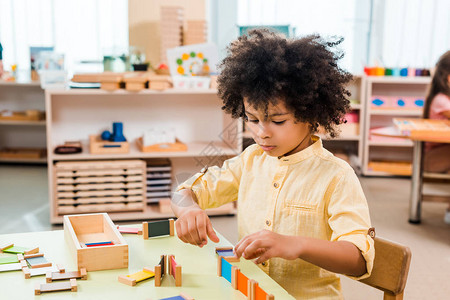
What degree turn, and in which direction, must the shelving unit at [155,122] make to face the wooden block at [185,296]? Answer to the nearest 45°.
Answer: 0° — it already faces it

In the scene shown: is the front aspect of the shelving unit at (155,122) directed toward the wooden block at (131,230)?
yes

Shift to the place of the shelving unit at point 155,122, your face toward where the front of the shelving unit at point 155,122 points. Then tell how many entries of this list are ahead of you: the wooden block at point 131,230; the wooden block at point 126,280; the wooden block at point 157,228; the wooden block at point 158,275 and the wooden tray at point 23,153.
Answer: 4

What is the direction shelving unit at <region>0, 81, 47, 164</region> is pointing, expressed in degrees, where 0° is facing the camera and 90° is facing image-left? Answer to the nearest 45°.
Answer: approximately 0°

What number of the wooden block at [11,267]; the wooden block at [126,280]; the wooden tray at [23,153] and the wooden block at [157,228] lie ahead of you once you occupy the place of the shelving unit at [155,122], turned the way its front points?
3

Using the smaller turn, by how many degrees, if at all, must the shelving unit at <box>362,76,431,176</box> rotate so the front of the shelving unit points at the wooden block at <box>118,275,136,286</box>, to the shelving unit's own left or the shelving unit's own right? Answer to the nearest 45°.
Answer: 0° — it already faces it

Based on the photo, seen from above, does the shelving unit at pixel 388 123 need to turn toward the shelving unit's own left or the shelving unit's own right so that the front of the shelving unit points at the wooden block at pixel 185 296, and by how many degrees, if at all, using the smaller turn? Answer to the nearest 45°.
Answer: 0° — it already faces it
